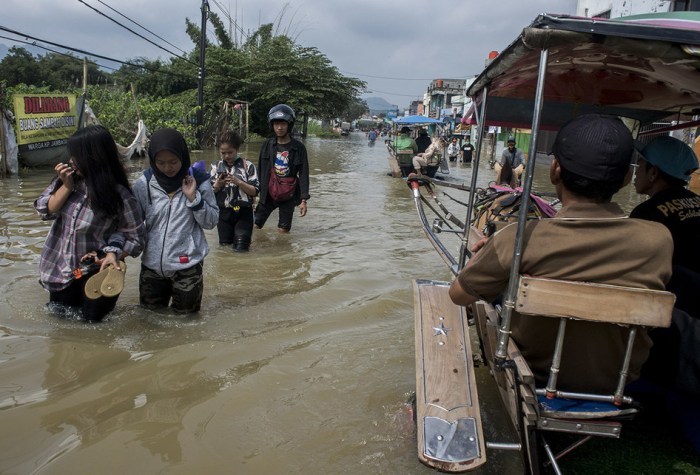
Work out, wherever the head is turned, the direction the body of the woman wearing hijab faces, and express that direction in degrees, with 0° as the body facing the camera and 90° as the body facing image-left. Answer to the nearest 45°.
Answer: approximately 0°

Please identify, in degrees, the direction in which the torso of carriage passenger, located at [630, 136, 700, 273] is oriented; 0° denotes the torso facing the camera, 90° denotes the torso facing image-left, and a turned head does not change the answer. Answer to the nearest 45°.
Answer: approximately 135°

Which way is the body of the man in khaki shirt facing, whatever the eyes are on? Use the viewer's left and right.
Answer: facing away from the viewer

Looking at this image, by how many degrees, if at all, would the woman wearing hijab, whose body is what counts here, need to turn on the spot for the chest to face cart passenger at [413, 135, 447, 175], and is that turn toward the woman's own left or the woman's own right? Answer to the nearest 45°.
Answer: approximately 135° to the woman's own left

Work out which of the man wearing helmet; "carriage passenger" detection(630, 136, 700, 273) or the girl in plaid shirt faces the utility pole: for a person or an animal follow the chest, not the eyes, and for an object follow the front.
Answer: the carriage passenger

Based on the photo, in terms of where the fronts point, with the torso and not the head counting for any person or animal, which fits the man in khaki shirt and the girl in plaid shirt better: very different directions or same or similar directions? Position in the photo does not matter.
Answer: very different directions

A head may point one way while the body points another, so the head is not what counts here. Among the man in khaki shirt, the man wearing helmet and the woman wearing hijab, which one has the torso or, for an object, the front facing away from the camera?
the man in khaki shirt

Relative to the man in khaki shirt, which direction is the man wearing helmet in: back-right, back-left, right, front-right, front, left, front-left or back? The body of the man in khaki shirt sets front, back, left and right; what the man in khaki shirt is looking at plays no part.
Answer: front-left

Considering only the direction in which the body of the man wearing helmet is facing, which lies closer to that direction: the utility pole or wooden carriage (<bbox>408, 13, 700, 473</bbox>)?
the wooden carriage

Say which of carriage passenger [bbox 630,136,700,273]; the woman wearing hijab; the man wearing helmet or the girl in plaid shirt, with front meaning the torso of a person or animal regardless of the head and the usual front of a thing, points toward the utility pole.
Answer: the carriage passenger

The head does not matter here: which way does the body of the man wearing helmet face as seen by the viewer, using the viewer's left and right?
facing the viewer

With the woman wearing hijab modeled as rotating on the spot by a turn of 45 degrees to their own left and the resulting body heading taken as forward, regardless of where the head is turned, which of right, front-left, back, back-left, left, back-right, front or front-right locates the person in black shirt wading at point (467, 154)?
left

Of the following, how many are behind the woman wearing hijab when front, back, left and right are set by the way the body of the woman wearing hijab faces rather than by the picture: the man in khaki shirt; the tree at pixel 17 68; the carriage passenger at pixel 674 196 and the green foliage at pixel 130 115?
2
